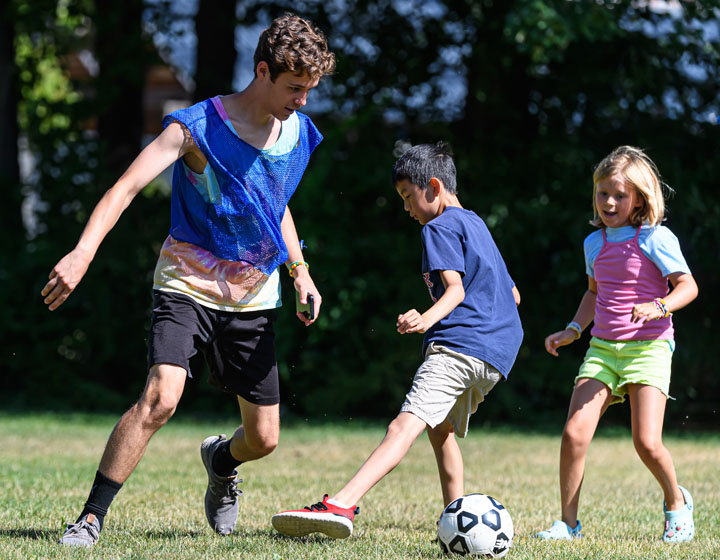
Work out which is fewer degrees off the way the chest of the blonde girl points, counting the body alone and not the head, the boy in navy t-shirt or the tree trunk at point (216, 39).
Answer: the boy in navy t-shirt

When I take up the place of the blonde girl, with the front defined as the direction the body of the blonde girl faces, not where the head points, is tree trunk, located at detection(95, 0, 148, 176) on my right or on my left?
on my right

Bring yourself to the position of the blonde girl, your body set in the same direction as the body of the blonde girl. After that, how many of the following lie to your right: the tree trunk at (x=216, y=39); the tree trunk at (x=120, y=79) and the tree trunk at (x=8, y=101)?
3

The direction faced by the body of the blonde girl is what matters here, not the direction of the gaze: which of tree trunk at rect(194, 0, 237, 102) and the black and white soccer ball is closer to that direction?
the black and white soccer ball

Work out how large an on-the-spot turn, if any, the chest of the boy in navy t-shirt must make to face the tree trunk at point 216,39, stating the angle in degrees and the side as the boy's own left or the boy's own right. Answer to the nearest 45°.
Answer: approximately 45° to the boy's own right

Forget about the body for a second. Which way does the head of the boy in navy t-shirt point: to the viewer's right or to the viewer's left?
to the viewer's left

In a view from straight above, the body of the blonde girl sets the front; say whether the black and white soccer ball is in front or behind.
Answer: in front

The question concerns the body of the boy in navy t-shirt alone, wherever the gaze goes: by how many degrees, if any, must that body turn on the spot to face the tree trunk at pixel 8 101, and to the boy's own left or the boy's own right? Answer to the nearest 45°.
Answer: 0° — they already face it

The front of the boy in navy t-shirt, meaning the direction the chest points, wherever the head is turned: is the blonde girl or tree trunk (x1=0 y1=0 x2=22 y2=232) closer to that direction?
the tree trunk

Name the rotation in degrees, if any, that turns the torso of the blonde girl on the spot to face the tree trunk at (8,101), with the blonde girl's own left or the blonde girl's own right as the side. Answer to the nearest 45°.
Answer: approximately 90° to the blonde girl's own right

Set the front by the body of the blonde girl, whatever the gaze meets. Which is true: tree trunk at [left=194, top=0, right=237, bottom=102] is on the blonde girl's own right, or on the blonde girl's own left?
on the blonde girl's own right

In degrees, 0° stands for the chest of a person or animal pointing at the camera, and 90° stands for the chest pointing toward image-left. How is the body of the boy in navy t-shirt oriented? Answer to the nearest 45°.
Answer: approximately 135°

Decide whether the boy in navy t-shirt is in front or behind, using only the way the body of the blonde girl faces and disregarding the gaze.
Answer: in front

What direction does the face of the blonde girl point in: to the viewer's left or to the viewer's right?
to the viewer's left
